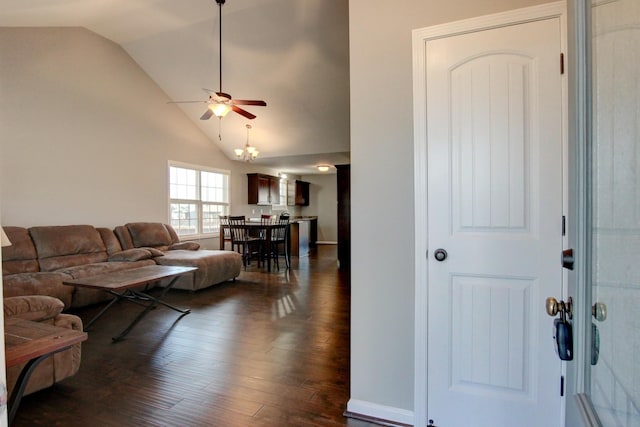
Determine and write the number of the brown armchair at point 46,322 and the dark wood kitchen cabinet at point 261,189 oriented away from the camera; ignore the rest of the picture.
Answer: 0

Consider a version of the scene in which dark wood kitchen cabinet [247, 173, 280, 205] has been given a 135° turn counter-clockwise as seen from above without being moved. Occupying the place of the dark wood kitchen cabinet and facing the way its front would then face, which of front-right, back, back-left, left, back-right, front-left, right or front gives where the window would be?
back-left

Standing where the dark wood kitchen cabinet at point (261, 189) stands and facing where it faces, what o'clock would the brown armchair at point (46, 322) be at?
The brown armchair is roughly at 2 o'clock from the dark wood kitchen cabinet.

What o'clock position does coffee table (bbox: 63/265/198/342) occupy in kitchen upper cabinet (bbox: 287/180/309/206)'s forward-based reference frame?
The coffee table is roughly at 2 o'clock from the kitchen upper cabinet.

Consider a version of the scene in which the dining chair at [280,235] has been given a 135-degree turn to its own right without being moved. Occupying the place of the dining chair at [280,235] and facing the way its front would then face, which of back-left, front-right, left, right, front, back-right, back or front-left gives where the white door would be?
right

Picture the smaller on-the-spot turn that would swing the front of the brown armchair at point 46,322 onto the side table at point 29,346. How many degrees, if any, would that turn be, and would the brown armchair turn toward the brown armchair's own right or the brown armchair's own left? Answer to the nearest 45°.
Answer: approximately 45° to the brown armchair's own right

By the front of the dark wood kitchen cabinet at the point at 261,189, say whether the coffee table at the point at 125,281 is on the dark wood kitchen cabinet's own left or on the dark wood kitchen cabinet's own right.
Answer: on the dark wood kitchen cabinet's own right

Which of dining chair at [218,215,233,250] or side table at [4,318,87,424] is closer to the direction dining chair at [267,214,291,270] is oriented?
the dining chair

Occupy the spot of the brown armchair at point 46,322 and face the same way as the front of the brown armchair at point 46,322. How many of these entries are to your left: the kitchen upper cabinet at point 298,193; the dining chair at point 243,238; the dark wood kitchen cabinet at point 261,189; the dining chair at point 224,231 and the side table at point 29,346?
4

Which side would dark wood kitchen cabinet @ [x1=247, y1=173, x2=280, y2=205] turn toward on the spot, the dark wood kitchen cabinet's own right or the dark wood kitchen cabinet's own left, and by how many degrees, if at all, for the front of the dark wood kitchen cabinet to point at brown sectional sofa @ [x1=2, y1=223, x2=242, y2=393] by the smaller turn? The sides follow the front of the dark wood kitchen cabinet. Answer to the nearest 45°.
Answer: approximately 90° to the dark wood kitchen cabinet's own right
